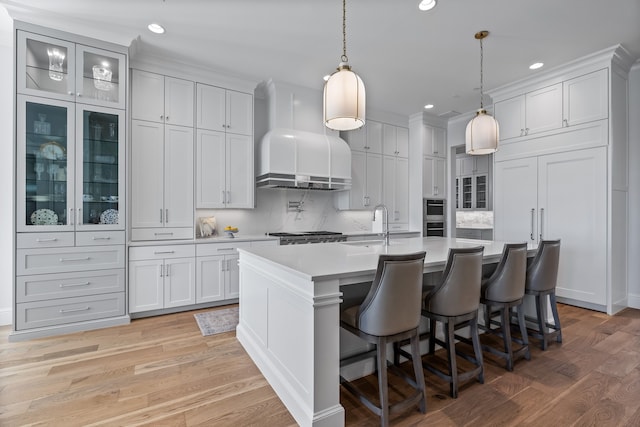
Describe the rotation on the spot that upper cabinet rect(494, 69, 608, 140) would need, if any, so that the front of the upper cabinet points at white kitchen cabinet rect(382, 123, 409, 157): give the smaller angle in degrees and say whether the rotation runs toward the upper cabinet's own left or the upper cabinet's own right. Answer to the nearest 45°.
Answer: approximately 45° to the upper cabinet's own right

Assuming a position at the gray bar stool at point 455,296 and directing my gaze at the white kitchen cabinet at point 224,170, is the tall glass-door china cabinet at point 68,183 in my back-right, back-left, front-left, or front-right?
front-left

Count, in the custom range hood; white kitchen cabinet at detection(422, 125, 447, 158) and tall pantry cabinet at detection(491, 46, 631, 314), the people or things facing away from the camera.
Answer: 0

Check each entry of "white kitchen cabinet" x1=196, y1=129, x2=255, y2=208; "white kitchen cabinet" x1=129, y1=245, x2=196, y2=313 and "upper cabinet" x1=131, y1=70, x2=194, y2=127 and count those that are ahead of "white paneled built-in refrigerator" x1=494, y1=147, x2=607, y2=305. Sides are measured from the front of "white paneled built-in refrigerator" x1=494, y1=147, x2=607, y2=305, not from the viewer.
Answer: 3

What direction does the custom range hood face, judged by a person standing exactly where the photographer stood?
facing the viewer and to the right of the viewer

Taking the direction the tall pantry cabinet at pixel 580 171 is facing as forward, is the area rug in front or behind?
in front

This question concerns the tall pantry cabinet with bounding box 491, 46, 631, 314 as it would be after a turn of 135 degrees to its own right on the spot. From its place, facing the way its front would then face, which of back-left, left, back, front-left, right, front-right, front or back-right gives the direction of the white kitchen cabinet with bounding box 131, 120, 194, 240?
back-left

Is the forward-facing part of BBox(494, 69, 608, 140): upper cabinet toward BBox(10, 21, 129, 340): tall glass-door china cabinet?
yes

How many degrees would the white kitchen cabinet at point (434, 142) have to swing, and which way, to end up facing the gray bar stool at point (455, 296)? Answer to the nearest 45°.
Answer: approximately 45° to its right

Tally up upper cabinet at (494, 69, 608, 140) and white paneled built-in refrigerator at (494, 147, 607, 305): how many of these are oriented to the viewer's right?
0

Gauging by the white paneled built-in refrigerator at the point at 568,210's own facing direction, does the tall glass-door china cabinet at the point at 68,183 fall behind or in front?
in front

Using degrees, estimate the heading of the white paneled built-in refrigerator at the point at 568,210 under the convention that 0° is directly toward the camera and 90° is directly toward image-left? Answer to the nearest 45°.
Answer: approximately 45°

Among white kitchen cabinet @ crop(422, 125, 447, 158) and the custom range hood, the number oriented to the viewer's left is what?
0

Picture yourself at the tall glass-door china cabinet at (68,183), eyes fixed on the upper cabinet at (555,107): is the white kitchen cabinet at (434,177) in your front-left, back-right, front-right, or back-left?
front-left

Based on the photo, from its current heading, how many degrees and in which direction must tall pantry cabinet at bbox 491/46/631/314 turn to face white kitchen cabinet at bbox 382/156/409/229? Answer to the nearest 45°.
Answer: approximately 45° to its right

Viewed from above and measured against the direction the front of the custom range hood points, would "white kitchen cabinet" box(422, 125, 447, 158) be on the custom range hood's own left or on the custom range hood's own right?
on the custom range hood's own left

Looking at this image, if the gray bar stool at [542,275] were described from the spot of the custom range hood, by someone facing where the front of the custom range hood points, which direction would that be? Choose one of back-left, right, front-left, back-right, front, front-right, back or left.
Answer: front
